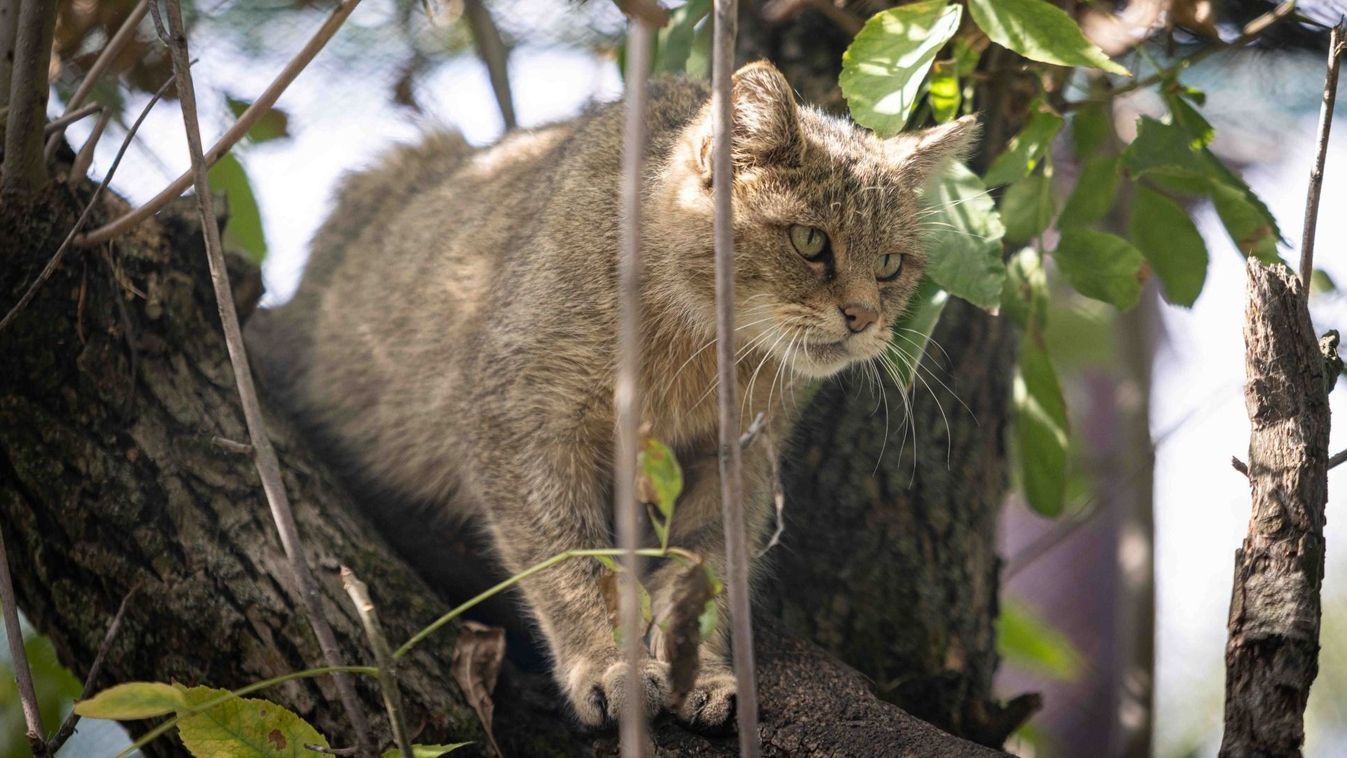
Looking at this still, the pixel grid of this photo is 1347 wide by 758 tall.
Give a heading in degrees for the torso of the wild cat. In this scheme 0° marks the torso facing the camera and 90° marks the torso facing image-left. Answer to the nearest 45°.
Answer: approximately 315°

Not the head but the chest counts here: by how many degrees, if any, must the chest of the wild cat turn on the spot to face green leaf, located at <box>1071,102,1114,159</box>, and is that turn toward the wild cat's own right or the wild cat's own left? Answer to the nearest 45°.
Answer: approximately 45° to the wild cat's own left

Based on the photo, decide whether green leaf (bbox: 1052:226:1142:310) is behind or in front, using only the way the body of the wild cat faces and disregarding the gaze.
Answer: in front

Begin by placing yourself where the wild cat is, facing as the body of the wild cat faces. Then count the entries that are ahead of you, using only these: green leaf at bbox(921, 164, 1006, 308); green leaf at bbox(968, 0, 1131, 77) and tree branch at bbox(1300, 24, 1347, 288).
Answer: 3

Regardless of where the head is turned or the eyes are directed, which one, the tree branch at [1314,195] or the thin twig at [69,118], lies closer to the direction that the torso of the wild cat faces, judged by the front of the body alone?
the tree branch

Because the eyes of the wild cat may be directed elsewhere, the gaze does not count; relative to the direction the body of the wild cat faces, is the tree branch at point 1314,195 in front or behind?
in front

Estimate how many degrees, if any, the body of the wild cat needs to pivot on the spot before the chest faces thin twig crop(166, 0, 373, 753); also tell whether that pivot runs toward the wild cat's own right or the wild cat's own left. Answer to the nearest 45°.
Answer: approximately 90° to the wild cat's own right

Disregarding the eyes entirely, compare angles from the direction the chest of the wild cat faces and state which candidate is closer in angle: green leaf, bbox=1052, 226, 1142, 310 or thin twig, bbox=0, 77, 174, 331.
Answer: the green leaf

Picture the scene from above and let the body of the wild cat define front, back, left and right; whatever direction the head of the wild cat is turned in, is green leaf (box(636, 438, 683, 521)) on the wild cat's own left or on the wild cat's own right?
on the wild cat's own right

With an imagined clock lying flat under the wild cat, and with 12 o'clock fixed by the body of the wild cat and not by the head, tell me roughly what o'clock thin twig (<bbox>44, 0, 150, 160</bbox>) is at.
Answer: The thin twig is roughly at 4 o'clock from the wild cat.

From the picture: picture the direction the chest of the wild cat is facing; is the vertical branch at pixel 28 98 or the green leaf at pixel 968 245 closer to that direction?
the green leaf
